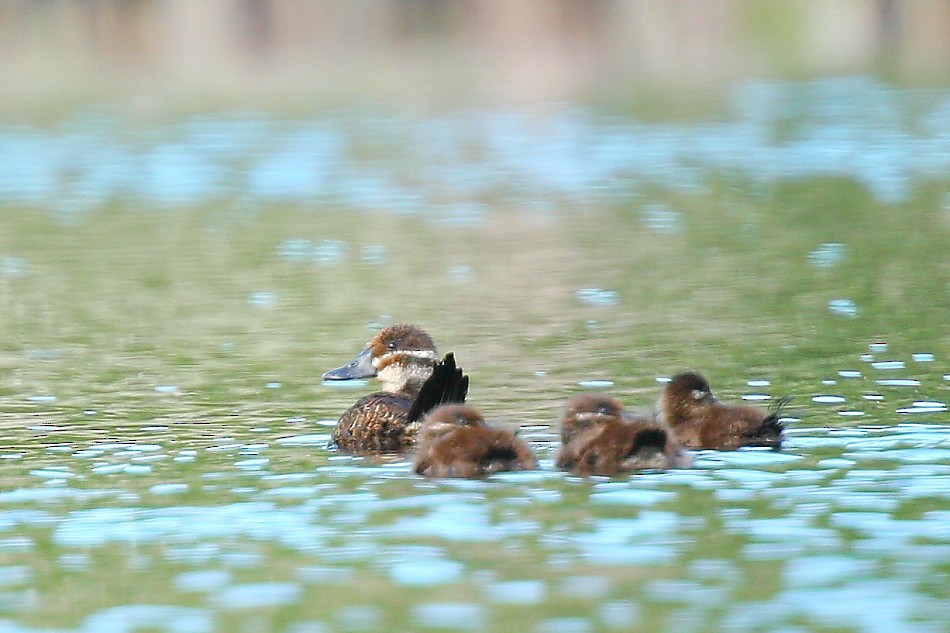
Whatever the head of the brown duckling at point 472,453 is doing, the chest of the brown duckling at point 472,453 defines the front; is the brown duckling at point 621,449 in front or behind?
behind

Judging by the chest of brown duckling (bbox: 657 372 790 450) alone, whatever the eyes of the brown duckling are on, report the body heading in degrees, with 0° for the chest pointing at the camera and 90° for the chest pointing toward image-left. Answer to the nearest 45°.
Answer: approximately 90°

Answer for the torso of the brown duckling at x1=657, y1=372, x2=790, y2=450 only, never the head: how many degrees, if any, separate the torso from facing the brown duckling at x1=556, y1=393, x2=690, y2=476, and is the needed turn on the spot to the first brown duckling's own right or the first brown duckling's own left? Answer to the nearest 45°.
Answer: approximately 45° to the first brown duckling's own left

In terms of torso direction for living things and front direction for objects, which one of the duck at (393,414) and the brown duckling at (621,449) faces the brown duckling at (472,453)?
the brown duckling at (621,449)

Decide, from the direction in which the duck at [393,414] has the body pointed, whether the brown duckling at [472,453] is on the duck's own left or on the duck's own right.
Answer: on the duck's own left

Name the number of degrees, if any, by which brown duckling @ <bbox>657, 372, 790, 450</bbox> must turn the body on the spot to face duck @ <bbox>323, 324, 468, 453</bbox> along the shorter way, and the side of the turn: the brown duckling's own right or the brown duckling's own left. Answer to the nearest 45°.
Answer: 0° — it already faces it

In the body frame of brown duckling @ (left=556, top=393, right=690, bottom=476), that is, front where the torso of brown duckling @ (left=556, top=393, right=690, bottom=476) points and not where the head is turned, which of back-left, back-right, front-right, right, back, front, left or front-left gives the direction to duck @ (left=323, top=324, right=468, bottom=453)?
front-right

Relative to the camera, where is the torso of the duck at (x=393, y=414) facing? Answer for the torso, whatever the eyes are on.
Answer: to the viewer's left

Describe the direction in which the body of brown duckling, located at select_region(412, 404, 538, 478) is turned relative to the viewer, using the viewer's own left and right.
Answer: facing to the left of the viewer
